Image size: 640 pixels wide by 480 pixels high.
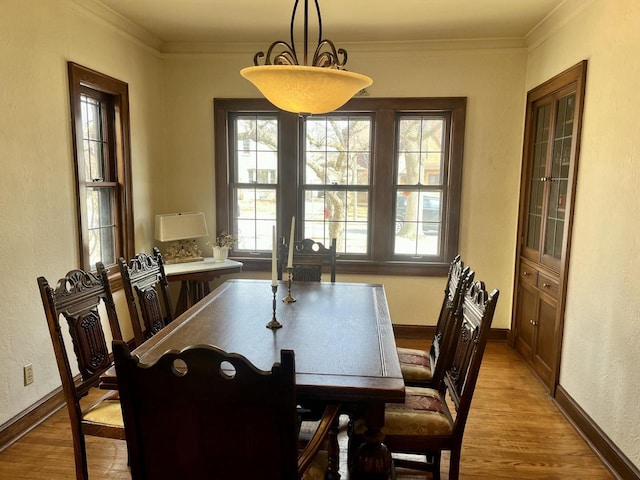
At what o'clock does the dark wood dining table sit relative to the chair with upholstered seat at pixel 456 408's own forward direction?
The dark wood dining table is roughly at 12 o'clock from the chair with upholstered seat.

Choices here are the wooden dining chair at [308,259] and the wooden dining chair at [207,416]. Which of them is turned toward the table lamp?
the wooden dining chair at [207,416]

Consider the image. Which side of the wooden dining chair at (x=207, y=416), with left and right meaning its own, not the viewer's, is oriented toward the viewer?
back

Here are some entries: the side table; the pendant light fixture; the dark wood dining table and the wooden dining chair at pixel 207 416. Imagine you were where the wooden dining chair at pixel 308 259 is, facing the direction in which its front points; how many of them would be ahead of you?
3

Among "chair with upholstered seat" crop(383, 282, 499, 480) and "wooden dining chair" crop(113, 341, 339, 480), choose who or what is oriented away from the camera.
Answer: the wooden dining chair

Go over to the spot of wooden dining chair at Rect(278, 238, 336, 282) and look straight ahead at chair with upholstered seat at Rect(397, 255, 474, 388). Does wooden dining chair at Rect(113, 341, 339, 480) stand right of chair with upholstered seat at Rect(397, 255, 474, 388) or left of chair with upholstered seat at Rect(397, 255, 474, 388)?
right

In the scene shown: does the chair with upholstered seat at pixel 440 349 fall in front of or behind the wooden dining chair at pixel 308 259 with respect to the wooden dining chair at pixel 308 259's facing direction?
in front

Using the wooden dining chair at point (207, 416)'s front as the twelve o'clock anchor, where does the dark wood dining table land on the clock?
The dark wood dining table is roughly at 1 o'clock from the wooden dining chair.

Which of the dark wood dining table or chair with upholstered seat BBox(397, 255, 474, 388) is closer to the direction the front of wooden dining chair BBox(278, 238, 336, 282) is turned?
the dark wood dining table

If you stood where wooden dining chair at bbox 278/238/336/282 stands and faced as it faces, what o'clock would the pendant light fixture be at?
The pendant light fixture is roughly at 12 o'clock from the wooden dining chair.

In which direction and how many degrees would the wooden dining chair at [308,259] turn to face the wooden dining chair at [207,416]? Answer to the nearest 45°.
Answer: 0° — it already faces it

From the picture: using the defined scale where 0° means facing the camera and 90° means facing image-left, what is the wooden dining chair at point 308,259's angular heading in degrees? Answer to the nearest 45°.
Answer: approximately 0°

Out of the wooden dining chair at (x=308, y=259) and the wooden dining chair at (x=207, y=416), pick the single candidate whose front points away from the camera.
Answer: the wooden dining chair at (x=207, y=416)

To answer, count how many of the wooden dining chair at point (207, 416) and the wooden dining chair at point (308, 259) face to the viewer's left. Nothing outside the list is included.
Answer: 0

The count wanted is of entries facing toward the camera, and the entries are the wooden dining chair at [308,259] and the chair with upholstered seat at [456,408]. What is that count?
1

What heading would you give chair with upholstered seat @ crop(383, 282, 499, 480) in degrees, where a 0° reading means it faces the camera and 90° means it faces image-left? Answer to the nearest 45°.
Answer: approximately 90°

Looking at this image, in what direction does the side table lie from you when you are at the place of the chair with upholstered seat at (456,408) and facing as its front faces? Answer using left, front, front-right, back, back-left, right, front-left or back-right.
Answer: front-right

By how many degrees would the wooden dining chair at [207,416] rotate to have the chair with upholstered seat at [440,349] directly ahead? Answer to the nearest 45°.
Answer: approximately 45° to its right
